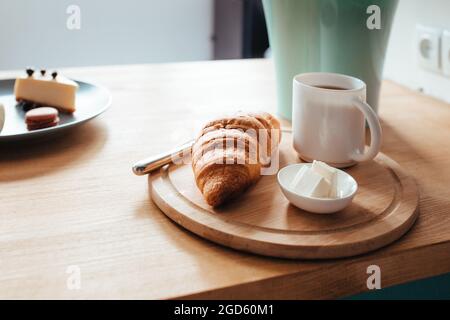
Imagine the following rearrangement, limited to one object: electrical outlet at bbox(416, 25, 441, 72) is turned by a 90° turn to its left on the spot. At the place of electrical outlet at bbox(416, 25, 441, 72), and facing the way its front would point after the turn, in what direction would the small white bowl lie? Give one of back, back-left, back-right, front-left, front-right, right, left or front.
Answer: front-right

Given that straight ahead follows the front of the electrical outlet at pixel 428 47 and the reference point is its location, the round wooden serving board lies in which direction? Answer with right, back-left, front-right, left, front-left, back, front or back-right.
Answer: front-left

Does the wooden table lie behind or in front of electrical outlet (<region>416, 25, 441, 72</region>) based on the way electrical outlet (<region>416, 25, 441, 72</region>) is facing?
in front

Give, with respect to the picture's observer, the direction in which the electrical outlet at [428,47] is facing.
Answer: facing the viewer and to the left of the viewer
